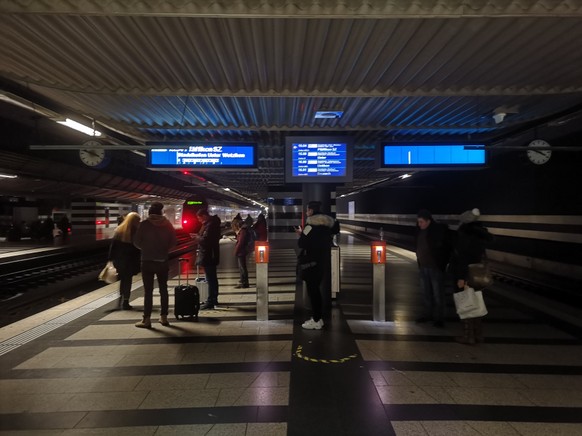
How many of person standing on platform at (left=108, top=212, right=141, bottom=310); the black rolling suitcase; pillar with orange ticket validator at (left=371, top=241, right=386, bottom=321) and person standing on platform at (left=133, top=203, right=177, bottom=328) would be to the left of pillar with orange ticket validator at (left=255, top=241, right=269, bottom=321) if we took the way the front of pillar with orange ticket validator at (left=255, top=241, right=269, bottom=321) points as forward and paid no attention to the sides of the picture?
1

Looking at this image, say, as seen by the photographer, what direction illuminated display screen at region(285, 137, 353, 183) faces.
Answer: facing the viewer

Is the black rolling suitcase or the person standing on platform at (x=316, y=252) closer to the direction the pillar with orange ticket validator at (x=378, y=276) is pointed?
the person standing on platform

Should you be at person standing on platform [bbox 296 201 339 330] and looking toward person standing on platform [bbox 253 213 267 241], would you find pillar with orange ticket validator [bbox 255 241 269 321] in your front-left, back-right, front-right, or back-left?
front-left

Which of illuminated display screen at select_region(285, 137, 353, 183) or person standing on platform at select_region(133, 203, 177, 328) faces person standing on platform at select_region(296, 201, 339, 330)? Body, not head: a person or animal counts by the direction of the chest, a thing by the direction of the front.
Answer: the illuminated display screen

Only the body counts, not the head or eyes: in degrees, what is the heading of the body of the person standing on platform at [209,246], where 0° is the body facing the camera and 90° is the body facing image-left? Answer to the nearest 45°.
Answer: approximately 90°

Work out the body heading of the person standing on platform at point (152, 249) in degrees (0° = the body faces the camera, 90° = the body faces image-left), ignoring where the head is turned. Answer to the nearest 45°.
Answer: approximately 180°

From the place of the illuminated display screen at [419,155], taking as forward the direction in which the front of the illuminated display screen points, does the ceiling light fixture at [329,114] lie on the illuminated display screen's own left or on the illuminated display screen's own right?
on the illuminated display screen's own right

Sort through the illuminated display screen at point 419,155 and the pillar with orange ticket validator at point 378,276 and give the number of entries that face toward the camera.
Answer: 2

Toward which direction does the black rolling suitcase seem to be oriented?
toward the camera

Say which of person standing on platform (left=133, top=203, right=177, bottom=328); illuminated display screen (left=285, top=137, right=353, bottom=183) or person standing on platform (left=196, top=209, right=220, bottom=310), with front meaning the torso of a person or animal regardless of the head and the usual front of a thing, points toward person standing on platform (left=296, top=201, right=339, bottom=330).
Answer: the illuminated display screen

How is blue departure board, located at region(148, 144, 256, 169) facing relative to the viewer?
toward the camera

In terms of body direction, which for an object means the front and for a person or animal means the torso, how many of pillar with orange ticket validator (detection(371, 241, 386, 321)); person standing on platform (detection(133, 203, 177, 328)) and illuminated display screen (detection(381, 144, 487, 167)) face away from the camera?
1

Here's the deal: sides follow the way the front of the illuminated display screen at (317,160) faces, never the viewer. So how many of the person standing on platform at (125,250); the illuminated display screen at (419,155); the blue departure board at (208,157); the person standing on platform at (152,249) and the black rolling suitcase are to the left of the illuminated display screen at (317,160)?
1
